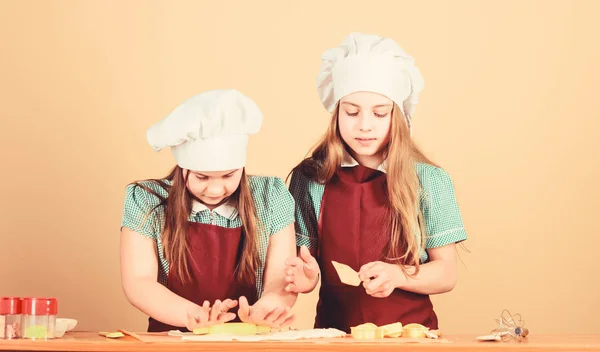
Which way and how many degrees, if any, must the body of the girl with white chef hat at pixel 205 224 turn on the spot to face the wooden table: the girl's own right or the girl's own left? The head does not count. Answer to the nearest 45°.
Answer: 0° — they already face it

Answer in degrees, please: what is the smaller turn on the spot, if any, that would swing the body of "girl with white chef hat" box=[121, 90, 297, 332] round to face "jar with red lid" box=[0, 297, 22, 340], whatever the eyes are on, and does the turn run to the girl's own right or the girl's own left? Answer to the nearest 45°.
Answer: approximately 45° to the girl's own right

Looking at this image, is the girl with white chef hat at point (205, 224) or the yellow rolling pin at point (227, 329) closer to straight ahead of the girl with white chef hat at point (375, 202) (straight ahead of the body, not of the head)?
the yellow rolling pin

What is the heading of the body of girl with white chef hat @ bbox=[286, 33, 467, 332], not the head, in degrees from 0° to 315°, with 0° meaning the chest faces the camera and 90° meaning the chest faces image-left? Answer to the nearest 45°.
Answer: approximately 0°

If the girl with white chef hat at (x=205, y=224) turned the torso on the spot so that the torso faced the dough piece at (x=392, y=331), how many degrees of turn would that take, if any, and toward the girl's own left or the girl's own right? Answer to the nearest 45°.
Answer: approximately 45° to the girl's own left

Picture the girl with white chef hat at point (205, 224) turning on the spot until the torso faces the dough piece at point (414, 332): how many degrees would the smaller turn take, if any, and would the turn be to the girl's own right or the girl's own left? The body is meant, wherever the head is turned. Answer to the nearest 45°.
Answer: approximately 45° to the girl's own left

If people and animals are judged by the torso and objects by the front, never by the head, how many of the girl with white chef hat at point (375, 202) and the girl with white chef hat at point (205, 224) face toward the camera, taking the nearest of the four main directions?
2
